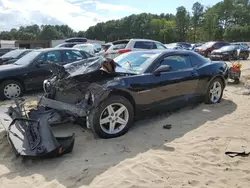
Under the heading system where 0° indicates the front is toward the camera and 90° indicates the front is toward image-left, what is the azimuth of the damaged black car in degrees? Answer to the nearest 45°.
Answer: approximately 45°

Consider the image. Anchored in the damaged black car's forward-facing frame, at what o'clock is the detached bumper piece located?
The detached bumper piece is roughly at 12 o'clock from the damaged black car.
